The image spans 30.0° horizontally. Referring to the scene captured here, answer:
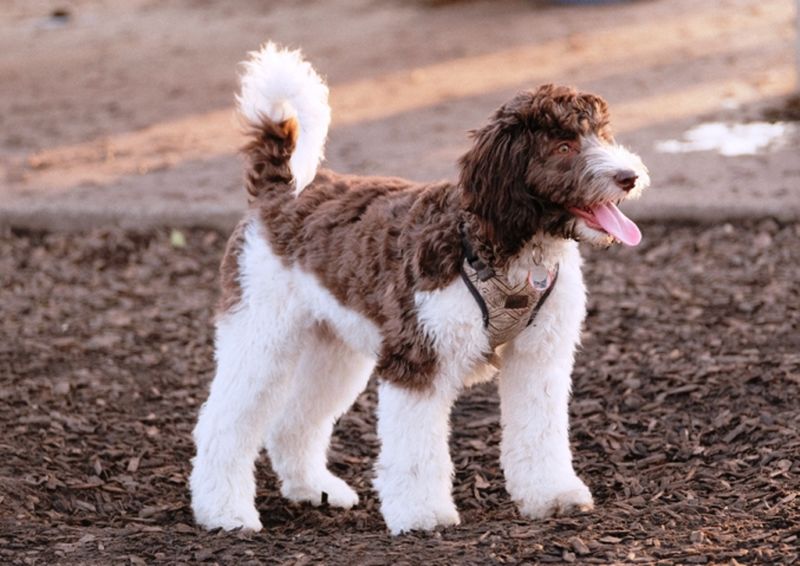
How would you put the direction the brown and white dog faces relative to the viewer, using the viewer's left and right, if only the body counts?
facing the viewer and to the right of the viewer
